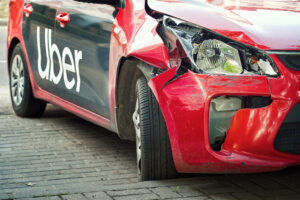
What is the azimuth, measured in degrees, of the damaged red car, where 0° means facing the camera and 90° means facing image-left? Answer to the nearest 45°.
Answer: approximately 315°
